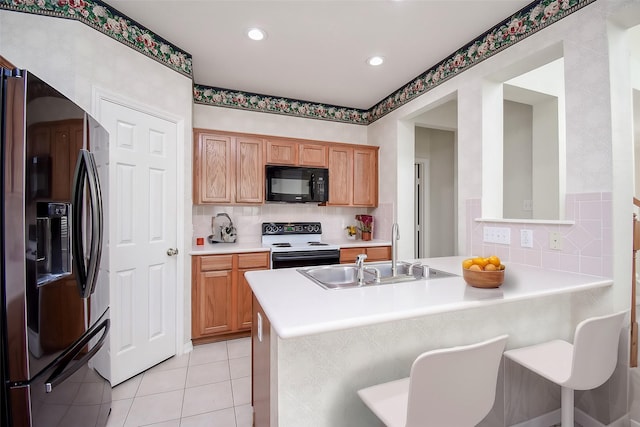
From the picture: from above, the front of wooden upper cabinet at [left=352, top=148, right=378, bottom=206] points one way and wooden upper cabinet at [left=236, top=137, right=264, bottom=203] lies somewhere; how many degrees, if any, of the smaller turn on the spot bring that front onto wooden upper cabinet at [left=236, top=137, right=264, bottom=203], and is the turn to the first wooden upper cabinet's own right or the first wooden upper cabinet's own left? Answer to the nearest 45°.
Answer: approximately 45° to the first wooden upper cabinet's own right

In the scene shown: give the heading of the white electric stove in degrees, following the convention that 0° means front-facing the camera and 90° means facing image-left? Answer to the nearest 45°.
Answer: approximately 0°

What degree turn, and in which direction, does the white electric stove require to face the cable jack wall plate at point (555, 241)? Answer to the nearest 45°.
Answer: approximately 45° to its left

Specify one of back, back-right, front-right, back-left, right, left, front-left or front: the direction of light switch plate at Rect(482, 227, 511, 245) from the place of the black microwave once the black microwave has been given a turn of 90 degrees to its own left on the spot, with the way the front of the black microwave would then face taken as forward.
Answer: front-right

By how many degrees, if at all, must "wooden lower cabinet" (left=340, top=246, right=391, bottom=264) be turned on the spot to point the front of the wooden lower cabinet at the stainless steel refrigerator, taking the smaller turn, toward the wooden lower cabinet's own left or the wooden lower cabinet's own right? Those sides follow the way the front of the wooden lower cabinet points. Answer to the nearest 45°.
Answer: approximately 45° to the wooden lower cabinet's own right

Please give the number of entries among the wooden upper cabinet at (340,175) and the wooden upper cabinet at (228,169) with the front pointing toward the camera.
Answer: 2

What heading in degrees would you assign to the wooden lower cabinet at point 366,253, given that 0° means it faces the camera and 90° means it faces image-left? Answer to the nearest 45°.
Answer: approximately 0°

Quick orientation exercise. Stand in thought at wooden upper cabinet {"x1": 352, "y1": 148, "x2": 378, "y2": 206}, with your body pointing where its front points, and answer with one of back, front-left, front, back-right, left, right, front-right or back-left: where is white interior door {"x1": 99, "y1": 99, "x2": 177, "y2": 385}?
front-right

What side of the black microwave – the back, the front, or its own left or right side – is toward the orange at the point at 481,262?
front

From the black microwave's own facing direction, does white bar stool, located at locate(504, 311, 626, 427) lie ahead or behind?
ahead
